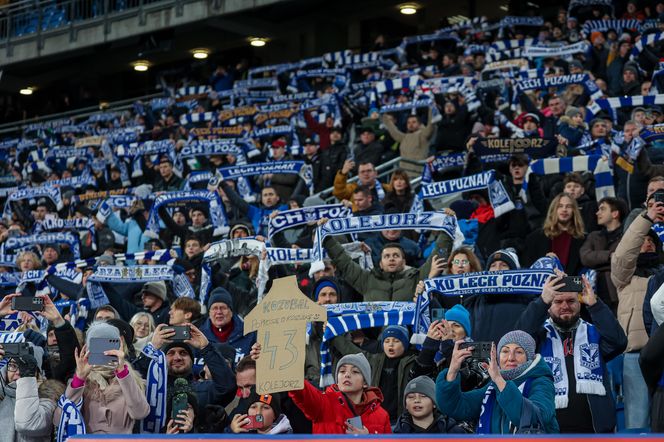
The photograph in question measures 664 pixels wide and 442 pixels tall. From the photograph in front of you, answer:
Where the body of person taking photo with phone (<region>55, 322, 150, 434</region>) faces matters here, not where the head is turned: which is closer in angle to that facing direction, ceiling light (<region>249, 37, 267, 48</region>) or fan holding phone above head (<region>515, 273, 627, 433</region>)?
the fan holding phone above head

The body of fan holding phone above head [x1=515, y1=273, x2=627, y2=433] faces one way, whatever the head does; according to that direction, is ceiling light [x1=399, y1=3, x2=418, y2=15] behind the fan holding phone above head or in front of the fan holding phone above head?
behind

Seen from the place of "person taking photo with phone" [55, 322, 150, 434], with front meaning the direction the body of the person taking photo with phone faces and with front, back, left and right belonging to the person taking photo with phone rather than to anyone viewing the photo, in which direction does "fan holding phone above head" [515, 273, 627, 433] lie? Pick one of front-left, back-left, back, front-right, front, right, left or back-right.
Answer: left

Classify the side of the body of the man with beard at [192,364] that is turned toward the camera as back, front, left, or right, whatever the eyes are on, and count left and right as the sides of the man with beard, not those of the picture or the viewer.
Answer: front

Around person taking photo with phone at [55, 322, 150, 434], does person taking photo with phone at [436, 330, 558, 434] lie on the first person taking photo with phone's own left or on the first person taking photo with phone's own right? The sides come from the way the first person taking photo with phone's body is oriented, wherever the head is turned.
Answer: on the first person taking photo with phone's own left

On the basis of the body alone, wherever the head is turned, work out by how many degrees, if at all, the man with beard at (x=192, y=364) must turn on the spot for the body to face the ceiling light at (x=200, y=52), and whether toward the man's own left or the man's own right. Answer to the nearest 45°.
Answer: approximately 180°

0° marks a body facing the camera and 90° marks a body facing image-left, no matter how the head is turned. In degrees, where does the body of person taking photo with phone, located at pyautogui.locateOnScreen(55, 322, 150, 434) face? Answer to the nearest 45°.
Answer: approximately 0°

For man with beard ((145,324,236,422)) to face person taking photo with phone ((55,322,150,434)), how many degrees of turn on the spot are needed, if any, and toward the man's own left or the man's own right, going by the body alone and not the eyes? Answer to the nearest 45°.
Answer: approximately 45° to the man's own right

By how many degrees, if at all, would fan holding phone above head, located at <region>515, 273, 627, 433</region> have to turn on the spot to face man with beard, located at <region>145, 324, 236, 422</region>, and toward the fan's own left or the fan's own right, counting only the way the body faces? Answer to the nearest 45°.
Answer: approximately 90° to the fan's own right

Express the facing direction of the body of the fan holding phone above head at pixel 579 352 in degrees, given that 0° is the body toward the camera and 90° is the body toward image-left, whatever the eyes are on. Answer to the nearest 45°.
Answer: approximately 0°

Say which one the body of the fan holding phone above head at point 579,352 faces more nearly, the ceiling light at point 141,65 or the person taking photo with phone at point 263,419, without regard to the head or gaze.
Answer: the person taking photo with phone

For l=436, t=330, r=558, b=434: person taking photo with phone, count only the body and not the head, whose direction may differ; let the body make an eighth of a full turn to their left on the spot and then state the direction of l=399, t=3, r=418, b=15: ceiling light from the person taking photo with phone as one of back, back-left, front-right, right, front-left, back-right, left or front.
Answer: back

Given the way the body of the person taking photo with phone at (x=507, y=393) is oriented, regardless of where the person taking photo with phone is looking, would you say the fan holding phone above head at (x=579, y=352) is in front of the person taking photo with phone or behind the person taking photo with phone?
behind

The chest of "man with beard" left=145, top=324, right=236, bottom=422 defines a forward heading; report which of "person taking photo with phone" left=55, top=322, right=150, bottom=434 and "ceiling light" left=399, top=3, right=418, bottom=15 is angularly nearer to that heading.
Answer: the person taking photo with phone

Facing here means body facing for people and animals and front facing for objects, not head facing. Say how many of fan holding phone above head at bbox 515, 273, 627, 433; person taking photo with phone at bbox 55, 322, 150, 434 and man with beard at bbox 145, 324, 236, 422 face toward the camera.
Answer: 3

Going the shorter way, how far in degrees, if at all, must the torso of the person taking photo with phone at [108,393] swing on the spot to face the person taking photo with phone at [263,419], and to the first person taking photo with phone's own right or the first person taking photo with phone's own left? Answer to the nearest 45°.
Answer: approximately 90° to the first person taking photo with phone's own left

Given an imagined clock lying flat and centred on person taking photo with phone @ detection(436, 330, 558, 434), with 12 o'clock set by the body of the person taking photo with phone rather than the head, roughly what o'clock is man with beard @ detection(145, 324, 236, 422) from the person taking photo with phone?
The man with beard is roughly at 2 o'clock from the person taking photo with phone.

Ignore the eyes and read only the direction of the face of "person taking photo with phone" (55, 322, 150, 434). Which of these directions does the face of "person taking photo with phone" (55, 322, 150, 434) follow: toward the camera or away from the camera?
toward the camera
